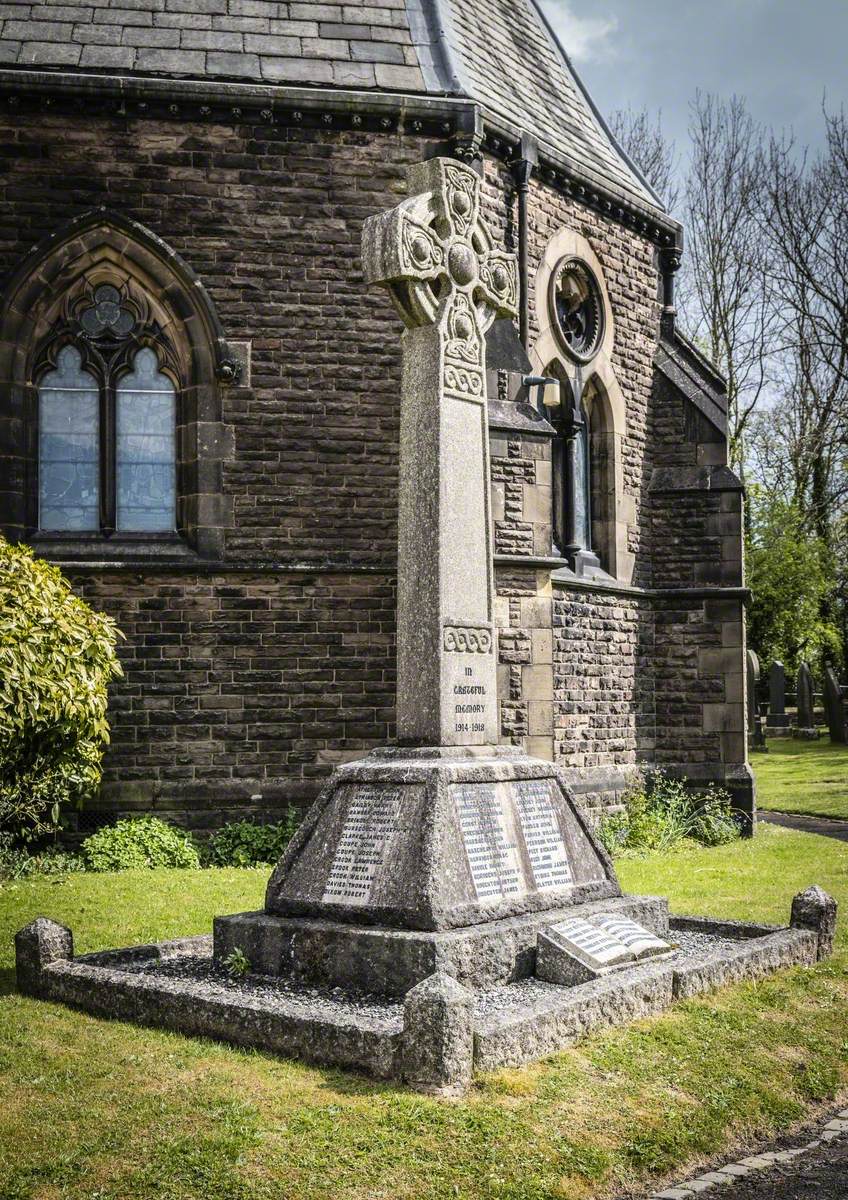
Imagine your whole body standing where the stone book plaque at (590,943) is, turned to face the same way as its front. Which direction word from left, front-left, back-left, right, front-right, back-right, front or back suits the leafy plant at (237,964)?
back-right

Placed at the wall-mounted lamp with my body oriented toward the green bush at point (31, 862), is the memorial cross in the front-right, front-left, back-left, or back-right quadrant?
front-left

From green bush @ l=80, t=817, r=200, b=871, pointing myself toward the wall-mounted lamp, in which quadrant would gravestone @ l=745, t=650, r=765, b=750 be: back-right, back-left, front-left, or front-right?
front-left

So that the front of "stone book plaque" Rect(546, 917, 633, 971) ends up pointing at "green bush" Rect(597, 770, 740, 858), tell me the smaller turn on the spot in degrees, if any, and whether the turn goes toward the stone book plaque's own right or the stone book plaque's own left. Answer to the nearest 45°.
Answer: approximately 135° to the stone book plaque's own left

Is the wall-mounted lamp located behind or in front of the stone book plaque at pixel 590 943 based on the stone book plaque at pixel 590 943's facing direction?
behind

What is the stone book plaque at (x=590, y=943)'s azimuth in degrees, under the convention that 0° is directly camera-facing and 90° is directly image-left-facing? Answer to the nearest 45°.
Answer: approximately 315°
